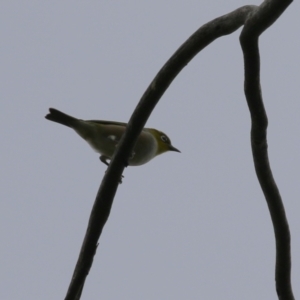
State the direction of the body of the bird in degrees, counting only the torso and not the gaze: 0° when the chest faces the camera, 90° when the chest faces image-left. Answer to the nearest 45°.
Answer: approximately 270°

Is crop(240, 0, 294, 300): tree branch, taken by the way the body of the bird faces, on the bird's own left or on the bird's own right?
on the bird's own right
